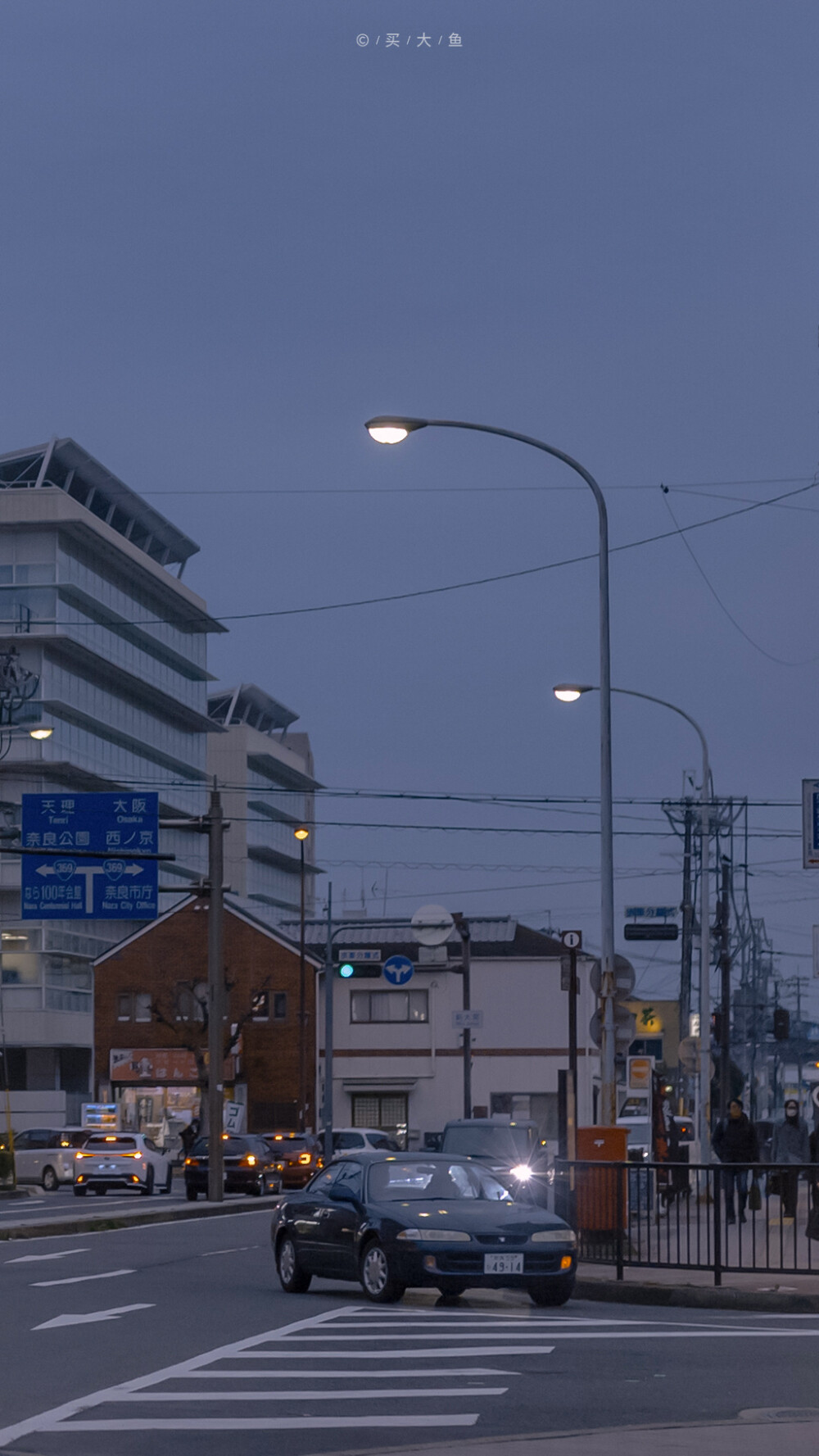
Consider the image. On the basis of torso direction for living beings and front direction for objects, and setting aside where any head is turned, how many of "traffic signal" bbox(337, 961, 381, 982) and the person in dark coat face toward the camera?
2

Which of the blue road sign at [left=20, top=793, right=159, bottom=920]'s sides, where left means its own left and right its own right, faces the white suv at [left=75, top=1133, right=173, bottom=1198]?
back

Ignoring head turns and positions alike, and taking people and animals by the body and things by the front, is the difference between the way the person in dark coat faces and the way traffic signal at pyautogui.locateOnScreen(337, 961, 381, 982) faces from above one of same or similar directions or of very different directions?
same or similar directions

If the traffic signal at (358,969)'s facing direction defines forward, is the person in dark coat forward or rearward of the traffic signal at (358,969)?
forward

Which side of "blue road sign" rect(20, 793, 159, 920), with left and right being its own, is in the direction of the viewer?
front

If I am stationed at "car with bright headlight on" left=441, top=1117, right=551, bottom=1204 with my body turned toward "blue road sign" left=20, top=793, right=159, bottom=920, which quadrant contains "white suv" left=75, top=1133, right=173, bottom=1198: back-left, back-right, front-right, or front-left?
front-right

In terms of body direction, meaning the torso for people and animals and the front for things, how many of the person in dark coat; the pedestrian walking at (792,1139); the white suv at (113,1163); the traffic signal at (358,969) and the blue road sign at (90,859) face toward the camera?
4

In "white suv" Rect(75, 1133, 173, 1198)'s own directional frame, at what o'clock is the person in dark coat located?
The person in dark coat is roughly at 4 o'clock from the white suv.

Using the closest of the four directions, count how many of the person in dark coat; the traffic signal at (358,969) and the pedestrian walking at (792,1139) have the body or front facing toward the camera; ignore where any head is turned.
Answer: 3

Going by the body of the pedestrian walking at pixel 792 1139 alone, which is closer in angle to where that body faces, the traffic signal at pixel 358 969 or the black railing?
the black railing

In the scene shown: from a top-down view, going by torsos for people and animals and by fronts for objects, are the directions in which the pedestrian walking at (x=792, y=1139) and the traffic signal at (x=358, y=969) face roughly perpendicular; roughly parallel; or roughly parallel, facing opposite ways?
roughly parallel

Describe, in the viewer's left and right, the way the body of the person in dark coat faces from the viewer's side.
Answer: facing the viewer
